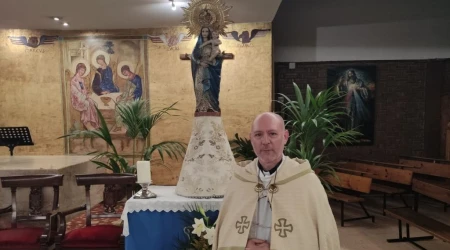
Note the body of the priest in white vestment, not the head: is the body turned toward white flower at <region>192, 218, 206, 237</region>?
no

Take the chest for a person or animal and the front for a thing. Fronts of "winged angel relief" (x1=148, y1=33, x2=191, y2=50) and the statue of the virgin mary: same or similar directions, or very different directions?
same or similar directions

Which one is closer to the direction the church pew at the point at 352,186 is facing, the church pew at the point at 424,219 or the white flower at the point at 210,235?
the white flower

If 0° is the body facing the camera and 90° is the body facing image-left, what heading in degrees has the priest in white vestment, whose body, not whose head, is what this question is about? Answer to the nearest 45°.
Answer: approximately 0°

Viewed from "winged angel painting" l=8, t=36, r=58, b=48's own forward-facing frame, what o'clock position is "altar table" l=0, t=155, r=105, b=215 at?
The altar table is roughly at 12 o'clock from the winged angel painting.

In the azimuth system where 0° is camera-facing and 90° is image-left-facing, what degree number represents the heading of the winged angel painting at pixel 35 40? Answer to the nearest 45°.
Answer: approximately 0°

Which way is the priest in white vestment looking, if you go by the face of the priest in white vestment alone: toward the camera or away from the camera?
toward the camera

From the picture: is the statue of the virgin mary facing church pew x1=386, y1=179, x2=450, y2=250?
no

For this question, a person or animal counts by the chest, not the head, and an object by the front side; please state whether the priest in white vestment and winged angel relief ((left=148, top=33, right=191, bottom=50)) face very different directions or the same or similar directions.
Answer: same or similar directions

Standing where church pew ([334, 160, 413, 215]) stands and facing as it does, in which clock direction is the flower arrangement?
The flower arrangement is roughly at 11 o'clock from the church pew.

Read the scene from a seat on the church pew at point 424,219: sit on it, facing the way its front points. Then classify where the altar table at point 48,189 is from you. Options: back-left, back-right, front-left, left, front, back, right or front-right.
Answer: front

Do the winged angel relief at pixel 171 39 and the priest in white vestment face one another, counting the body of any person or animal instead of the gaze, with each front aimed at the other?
no

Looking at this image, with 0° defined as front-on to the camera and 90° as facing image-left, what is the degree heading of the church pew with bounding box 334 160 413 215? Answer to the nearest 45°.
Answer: approximately 45°

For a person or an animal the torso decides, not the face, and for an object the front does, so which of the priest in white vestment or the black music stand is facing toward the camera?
the priest in white vestment

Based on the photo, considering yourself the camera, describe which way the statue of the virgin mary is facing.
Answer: facing the viewer

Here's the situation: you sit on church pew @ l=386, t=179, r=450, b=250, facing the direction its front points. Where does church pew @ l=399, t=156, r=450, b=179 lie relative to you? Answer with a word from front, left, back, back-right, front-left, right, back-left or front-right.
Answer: back-right

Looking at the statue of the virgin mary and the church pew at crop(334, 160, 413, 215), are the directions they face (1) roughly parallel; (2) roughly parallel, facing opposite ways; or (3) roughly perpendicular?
roughly perpendicular

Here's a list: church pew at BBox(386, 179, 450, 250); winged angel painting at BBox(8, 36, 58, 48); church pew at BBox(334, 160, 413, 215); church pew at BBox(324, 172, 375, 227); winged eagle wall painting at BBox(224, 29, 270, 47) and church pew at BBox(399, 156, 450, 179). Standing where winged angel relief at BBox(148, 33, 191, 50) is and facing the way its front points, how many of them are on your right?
1

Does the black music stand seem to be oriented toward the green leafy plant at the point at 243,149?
no
